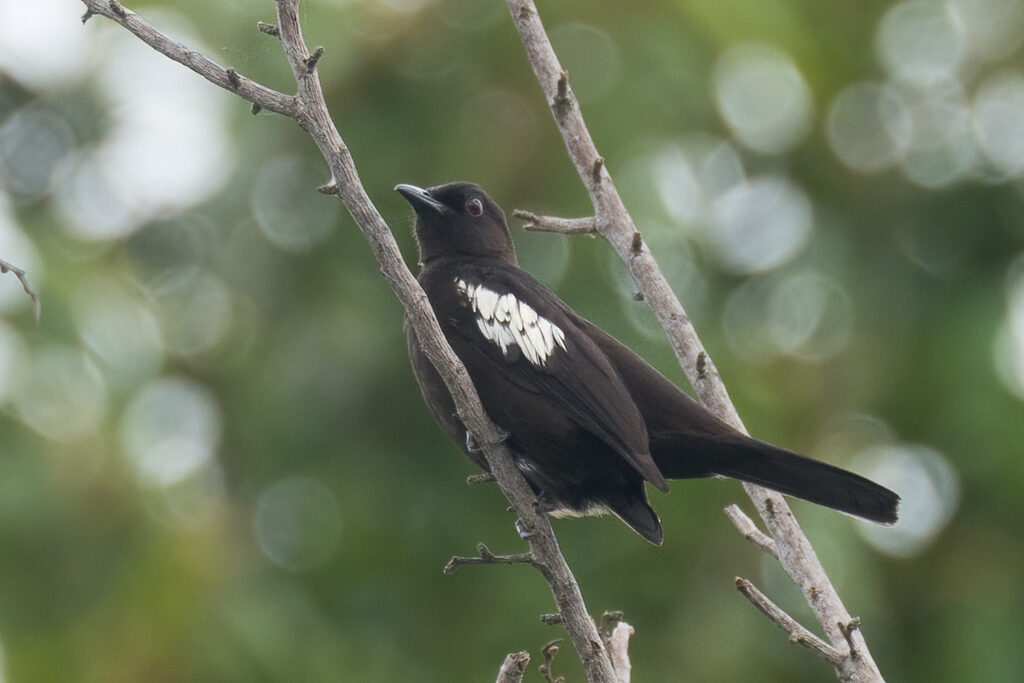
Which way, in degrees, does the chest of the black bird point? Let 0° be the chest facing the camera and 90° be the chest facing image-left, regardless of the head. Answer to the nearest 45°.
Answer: approximately 90°

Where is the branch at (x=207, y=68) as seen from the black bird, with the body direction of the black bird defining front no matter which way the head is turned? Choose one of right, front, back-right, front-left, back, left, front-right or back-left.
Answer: front-left
